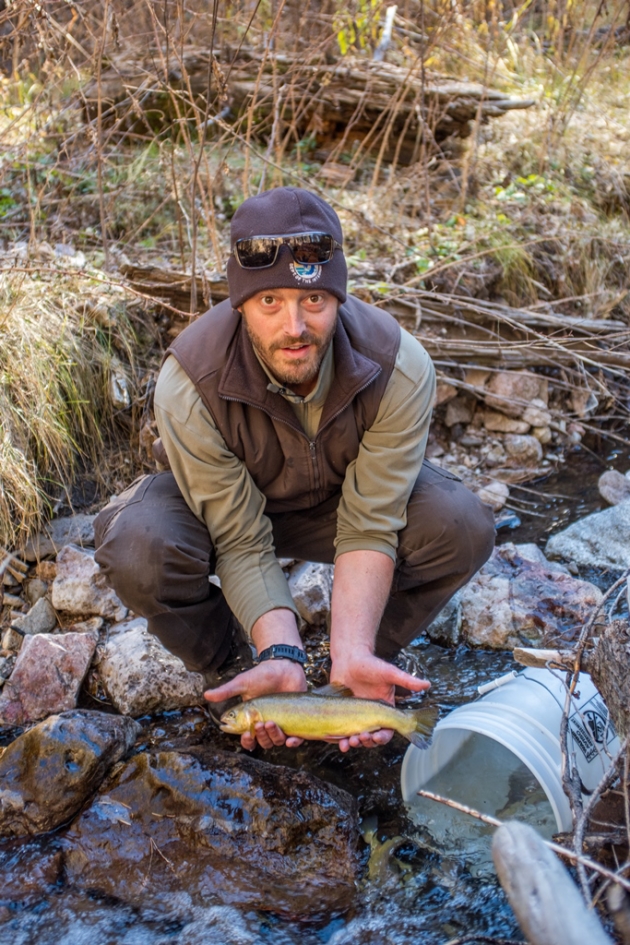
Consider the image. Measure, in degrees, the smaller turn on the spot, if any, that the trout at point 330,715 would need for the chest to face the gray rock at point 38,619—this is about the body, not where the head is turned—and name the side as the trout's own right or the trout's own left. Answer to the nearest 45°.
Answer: approximately 45° to the trout's own right

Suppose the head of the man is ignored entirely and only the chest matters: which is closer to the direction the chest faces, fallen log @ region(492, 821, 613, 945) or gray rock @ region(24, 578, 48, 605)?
the fallen log

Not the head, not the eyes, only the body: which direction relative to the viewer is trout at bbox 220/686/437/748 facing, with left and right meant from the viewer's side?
facing to the left of the viewer

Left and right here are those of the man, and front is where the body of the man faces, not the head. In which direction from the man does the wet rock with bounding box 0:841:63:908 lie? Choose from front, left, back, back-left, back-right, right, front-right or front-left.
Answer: front-right

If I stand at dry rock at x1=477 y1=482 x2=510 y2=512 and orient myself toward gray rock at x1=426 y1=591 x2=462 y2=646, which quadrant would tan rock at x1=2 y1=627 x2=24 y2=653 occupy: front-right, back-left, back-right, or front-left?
front-right

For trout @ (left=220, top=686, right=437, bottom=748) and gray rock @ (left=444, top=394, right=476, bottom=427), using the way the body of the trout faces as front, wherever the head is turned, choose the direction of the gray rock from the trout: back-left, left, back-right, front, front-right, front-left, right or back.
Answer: right

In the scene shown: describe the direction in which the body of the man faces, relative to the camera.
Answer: toward the camera
